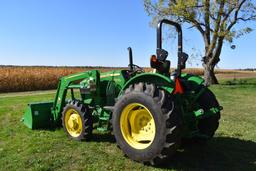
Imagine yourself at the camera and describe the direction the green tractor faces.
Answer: facing away from the viewer and to the left of the viewer
